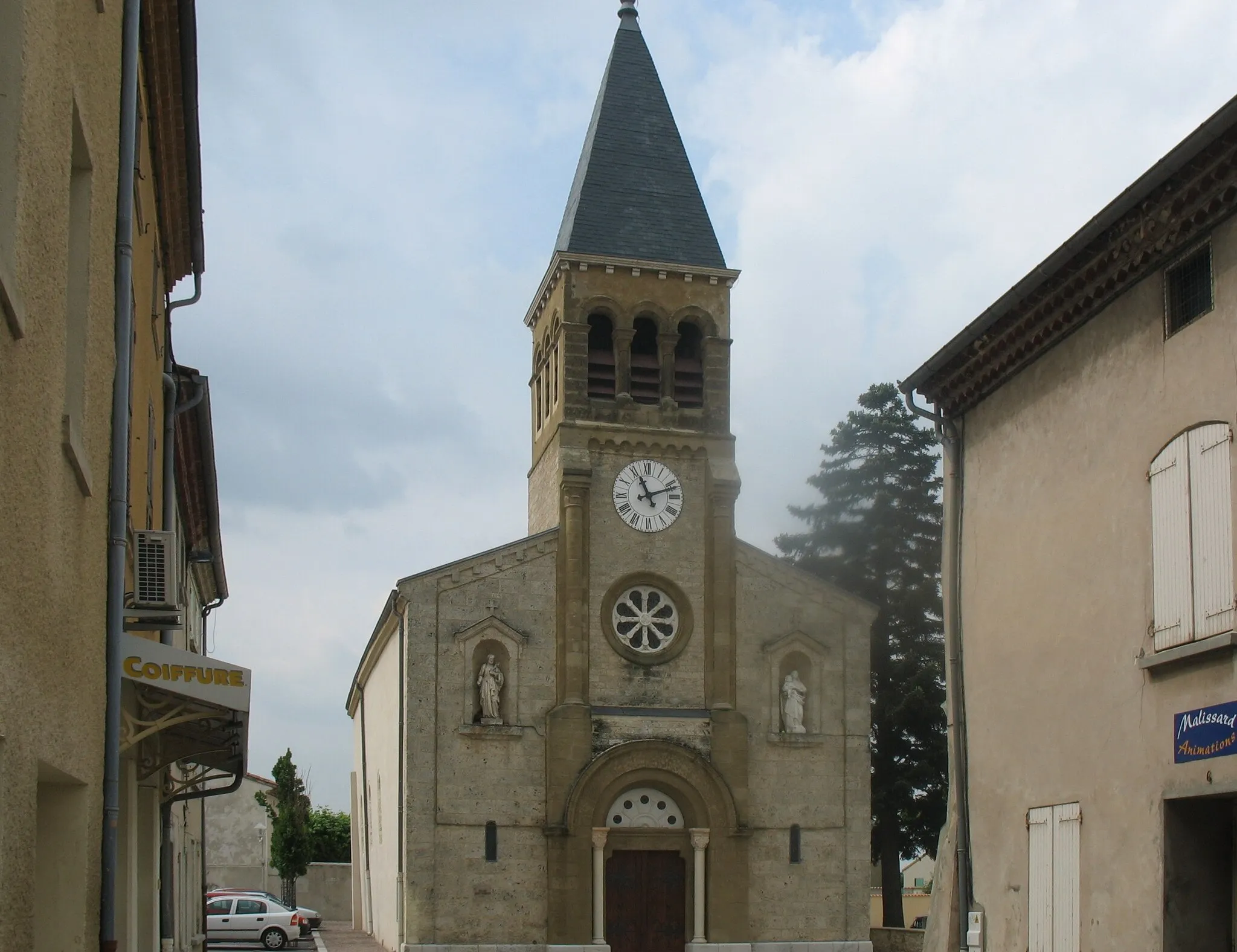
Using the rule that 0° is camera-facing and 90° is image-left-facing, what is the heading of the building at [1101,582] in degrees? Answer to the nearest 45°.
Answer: approximately 45°

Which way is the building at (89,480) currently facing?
to the viewer's right

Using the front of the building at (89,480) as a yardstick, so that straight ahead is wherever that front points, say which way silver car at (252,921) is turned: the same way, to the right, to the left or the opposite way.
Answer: the opposite way

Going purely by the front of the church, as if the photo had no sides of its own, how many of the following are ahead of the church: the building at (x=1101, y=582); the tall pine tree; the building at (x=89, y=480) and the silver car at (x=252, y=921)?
2

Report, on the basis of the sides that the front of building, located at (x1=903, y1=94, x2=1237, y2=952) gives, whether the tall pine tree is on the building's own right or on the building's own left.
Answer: on the building's own right

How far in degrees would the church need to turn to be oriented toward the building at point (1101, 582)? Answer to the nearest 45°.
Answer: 0° — it already faces it

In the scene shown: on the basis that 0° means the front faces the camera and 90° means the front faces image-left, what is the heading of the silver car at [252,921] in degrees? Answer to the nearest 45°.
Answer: approximately 90°
